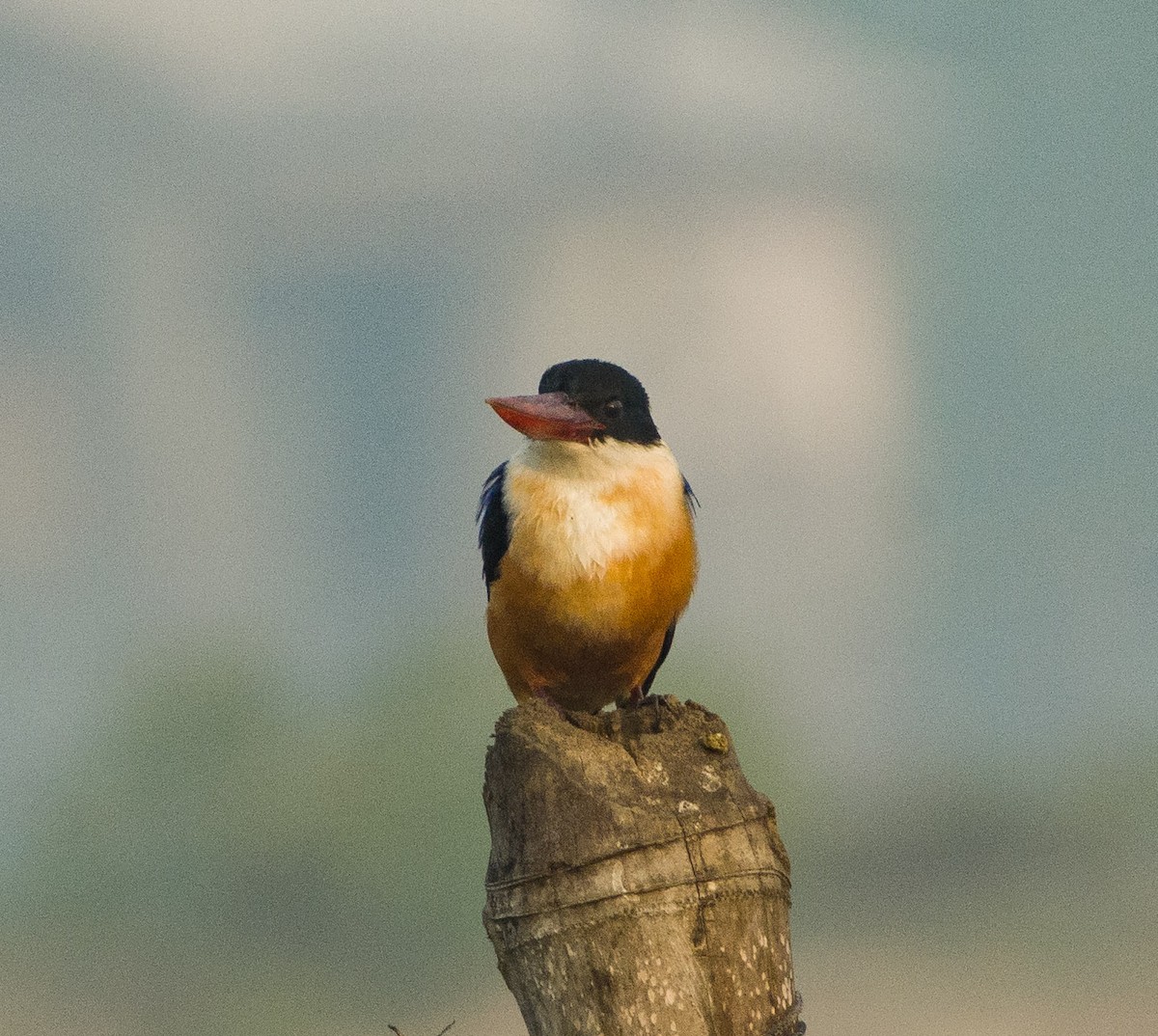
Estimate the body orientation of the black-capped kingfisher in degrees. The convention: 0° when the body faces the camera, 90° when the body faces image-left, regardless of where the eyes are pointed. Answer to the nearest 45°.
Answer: approximately 0°
